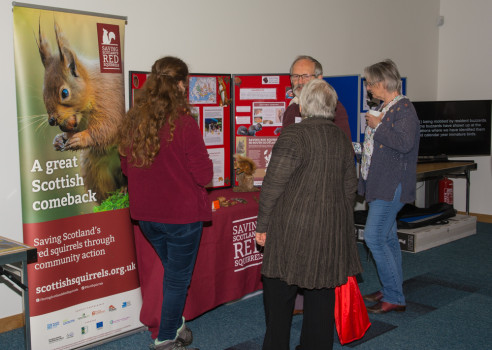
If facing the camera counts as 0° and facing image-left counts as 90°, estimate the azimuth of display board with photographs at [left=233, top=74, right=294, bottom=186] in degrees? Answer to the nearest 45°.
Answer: approximately 0°

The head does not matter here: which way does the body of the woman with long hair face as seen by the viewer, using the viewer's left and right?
facing away from the viewer and to the right of the viewer

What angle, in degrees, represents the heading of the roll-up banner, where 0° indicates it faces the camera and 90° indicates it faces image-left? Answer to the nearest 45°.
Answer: approximately 315°

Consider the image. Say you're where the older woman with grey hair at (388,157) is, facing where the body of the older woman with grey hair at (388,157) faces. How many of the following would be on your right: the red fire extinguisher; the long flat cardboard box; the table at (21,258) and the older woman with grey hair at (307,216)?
2

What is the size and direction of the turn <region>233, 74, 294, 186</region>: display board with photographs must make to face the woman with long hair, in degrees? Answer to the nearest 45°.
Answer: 0° — it already faces them

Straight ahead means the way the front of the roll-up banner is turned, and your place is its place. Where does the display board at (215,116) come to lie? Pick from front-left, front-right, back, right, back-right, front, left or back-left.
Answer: left

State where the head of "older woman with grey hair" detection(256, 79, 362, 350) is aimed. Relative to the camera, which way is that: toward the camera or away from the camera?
away from the camera
